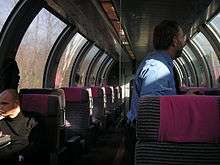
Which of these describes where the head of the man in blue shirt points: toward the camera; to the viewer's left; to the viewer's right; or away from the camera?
to the viewer's right

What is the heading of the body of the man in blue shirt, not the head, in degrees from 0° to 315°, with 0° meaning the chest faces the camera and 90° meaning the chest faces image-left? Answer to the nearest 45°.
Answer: approximately 225°
